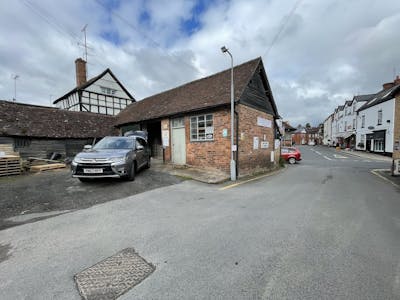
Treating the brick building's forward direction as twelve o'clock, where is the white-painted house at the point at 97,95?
The white-painted house is roughly at 3 o'clock from the brick building.

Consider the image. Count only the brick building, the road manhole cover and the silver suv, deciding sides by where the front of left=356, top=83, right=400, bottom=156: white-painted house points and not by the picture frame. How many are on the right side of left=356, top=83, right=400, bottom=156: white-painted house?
0

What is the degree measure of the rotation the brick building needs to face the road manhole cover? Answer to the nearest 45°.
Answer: approximately 45° to its left

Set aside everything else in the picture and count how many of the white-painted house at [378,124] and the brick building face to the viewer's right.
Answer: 0

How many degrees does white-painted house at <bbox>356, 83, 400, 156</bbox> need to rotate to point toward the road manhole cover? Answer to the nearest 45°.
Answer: approximately 45° to its left

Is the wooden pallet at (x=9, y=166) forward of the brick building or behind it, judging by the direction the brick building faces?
forward

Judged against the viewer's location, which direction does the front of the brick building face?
facing the viewer and to the left of the viewer

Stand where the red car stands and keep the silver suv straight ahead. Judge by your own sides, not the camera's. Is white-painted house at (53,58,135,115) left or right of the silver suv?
right

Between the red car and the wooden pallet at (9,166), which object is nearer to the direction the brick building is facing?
the wooden pallet

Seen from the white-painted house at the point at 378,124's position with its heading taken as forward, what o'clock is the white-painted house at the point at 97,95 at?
the white-painted house at the point at 97,95 is roughly at 12 o'clock from the white-painted house at the point at 378,124.

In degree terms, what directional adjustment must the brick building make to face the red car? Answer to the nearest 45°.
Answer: approximately 180°

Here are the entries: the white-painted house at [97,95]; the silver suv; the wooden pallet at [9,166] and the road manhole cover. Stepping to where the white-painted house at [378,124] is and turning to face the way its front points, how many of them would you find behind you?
0
